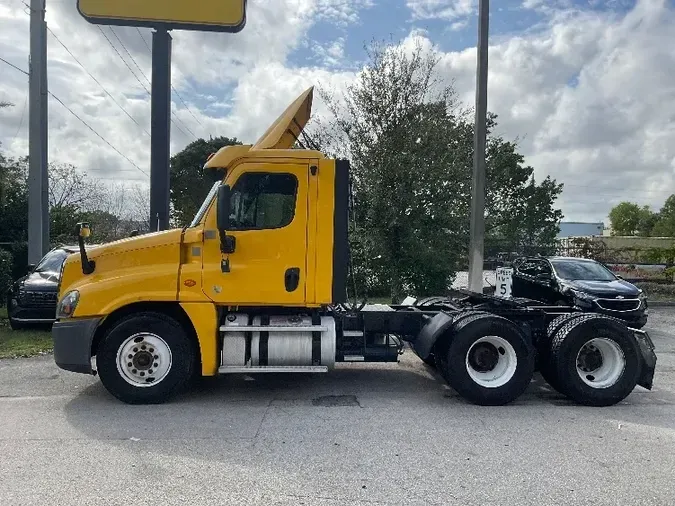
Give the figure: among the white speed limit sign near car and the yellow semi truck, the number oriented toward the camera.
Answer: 1

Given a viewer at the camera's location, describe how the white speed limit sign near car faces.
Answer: facing the viewer

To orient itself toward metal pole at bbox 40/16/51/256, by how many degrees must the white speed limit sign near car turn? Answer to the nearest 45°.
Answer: approximately 90° to its right

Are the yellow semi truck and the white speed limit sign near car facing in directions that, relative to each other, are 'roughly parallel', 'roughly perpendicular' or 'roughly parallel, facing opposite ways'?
roughly perpendicular

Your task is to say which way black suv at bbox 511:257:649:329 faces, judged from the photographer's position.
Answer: facing the viewer and to the right of the viewer

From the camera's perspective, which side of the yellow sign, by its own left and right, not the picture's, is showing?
front

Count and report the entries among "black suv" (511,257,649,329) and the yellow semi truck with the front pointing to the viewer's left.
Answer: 1

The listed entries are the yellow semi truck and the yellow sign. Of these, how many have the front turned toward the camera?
1

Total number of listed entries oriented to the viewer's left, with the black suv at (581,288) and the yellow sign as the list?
0

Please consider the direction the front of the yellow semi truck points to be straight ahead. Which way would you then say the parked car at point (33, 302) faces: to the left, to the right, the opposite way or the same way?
to the left

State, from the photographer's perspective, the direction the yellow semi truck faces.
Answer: facing to the left of the viewer

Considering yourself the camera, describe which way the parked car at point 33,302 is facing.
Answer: facing the viewer and to the left of the viewer

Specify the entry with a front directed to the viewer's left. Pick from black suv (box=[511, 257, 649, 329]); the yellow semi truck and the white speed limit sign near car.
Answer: the yellow semi truck
